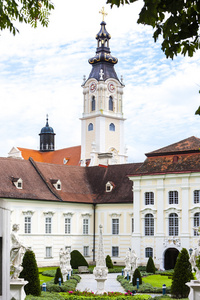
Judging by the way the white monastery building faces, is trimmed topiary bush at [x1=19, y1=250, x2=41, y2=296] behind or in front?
in front

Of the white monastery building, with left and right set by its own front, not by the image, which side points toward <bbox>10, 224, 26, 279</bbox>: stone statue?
front

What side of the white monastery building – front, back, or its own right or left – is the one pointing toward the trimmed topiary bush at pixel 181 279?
front

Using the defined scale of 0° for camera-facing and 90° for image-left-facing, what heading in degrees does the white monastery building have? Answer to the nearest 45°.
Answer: approximately 0°

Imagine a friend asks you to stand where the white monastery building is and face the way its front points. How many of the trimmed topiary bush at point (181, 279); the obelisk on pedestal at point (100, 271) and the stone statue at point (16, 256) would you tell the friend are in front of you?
3

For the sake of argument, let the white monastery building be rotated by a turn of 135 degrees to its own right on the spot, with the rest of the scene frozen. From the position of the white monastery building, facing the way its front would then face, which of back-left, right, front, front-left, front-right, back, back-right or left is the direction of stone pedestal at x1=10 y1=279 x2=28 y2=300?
back-left

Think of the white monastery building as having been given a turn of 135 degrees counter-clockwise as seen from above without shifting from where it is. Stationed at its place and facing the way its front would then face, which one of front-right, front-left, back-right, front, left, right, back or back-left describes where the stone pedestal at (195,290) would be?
back-right

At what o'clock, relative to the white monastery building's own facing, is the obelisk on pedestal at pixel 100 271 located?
The obelisk on pedestal is roughly at 12 o'clock from the white monastery building.

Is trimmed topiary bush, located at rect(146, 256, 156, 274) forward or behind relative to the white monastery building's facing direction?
forward
